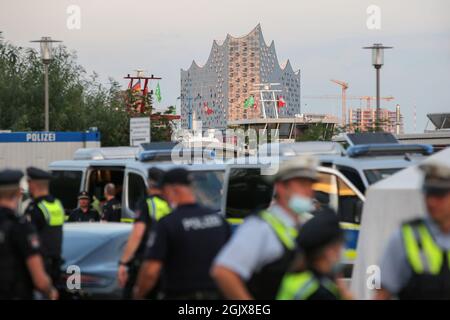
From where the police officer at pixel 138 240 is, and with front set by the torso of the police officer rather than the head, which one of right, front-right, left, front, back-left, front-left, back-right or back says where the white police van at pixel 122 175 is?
front-right

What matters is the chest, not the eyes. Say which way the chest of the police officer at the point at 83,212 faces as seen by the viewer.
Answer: toward the camera

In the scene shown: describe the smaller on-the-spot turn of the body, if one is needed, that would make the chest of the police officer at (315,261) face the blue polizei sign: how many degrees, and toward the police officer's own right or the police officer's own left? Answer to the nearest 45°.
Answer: approximately 90° to the police officer's own left

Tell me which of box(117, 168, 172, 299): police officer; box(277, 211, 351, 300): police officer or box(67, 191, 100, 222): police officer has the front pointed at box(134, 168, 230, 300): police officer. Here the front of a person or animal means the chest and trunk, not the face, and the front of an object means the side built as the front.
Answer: box(67, 191, 100, 222): police officer

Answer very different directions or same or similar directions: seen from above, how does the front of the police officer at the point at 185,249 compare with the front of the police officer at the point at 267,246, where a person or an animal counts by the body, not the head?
very different directions

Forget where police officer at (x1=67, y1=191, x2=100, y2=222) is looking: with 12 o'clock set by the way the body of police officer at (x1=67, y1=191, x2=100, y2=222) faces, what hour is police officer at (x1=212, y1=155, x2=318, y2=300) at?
police officer at (x1=212, y1=155, x2=318, y2=300) is roughly at 12 o'clock from police officer at (x1=67, y1=191, x2=100, y2=222).

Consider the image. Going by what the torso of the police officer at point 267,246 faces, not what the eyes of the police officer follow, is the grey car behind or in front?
behind

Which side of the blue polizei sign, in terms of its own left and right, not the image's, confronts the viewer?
front

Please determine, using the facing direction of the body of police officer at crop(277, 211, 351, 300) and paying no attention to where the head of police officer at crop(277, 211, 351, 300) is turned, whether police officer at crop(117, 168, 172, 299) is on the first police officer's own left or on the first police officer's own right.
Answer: on the first police officer's own left

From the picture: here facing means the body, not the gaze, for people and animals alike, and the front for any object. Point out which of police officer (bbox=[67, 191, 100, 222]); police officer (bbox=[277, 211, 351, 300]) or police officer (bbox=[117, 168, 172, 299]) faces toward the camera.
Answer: police officer (bbox=[67, 191, 100, 222])

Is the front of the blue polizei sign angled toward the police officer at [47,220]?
yes
